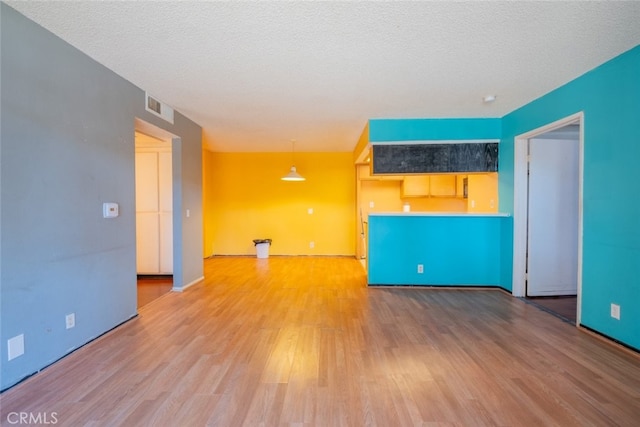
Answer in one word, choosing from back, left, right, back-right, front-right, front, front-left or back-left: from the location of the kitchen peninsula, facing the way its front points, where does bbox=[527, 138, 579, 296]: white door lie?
left

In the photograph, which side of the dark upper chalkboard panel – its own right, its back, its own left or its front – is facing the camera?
front

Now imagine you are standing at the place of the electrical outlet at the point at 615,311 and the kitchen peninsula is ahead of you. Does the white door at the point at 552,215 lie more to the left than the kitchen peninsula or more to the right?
right

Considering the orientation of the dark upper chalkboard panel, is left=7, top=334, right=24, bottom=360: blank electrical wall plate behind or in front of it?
in front

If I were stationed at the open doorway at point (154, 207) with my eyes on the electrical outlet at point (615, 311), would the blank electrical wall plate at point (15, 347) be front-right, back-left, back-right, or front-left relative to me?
front-right

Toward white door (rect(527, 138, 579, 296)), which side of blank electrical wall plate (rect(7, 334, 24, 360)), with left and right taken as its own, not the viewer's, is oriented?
front

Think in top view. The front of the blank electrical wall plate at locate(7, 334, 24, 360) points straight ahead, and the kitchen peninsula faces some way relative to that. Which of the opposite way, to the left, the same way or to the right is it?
to the right

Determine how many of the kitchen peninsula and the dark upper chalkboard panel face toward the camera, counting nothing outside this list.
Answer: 2

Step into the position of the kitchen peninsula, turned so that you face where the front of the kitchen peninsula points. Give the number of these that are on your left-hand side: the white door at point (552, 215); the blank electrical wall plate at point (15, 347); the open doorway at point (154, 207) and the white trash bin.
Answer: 1

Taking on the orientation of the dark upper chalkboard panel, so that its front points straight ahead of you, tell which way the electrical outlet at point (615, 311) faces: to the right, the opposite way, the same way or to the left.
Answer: to the right

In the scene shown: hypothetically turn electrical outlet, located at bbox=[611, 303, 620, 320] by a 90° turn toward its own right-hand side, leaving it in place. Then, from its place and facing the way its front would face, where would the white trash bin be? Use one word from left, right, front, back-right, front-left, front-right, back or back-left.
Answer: front-left

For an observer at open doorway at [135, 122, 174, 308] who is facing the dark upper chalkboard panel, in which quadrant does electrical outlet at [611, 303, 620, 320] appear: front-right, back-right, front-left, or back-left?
front-right

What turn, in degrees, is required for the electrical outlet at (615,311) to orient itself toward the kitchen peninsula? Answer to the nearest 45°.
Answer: approximately 45° to its right

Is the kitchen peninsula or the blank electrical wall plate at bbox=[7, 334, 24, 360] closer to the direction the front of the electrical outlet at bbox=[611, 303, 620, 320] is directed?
the blank electrical wall plate

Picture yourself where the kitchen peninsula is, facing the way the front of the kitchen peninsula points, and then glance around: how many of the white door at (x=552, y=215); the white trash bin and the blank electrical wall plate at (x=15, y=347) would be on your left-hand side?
1

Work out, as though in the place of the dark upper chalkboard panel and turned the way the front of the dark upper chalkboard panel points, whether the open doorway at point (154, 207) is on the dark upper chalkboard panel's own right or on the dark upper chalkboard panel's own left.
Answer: on the dark upper chalkboard panel's own right

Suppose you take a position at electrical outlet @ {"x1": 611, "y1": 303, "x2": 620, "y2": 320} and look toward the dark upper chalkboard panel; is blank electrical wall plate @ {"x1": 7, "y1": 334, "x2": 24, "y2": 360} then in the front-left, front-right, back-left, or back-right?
front-left

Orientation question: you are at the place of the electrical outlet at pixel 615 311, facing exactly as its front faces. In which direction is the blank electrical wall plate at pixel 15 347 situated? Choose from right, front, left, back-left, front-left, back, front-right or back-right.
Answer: front
